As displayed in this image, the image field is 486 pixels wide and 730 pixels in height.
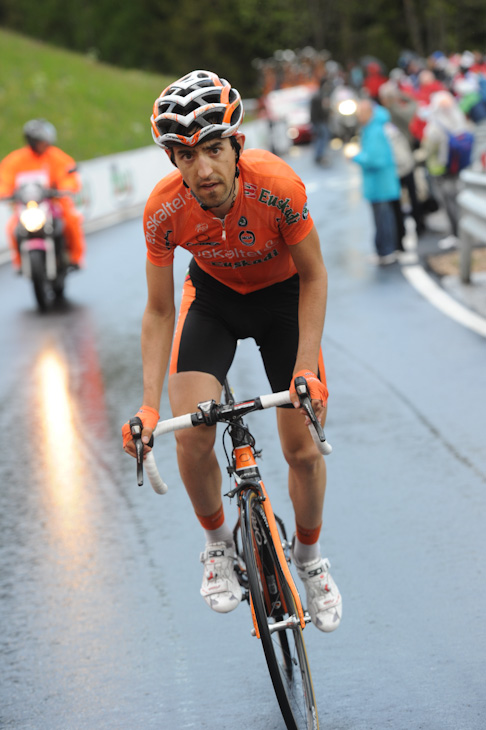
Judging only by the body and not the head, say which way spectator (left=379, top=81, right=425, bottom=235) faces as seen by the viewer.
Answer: to the viewer's left

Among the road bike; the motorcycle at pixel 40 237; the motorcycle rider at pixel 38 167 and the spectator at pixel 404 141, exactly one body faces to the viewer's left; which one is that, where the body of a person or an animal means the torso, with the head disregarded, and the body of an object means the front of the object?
the spectator

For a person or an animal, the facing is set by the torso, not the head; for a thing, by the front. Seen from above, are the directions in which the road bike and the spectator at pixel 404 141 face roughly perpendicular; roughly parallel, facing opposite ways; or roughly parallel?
roughly perpendicular

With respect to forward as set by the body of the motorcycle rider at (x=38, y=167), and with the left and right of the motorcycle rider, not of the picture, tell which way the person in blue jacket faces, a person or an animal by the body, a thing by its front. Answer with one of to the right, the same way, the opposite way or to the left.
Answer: to the right

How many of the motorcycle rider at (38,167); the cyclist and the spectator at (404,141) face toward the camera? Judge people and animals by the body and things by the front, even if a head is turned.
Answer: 2

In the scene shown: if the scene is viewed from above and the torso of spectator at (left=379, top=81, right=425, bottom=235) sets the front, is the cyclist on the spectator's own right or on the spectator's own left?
on the spectator's own left

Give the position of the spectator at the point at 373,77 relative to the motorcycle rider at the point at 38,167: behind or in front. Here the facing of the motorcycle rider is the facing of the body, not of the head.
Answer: behind

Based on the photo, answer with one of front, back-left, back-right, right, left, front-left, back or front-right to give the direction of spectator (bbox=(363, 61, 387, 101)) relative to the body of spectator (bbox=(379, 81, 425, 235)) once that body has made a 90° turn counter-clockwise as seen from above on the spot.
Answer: back

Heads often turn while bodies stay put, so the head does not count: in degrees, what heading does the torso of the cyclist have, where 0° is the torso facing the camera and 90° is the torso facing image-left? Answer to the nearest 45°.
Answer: approximately 0°

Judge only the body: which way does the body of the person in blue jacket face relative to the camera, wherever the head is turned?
to the viewer's left

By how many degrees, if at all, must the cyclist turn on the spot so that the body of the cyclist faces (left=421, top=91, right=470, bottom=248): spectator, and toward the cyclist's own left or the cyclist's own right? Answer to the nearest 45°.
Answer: approximately 180°

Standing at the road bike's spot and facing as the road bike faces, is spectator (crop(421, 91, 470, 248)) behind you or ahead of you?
behind
